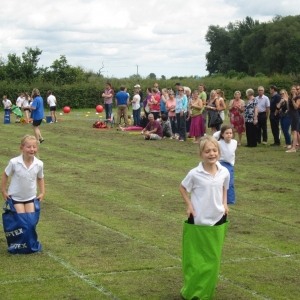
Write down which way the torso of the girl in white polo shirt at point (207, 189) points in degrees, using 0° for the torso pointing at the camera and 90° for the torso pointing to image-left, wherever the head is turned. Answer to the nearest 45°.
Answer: approximately 315°

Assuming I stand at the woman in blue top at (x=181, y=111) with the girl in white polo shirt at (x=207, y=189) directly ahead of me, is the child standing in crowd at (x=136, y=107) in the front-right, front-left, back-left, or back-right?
back-right

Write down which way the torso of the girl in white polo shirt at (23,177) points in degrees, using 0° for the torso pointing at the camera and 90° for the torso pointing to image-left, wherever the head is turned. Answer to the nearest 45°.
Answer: approximately 315°

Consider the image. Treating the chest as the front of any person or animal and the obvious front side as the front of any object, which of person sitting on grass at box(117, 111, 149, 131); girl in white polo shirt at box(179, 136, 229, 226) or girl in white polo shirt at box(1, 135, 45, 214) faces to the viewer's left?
the person sitting on grass

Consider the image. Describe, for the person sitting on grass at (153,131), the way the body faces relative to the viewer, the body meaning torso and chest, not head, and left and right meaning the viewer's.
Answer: facing the viewer and to the left of the viewer

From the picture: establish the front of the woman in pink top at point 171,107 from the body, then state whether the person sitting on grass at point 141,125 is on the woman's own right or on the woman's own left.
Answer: on the woman's own right
